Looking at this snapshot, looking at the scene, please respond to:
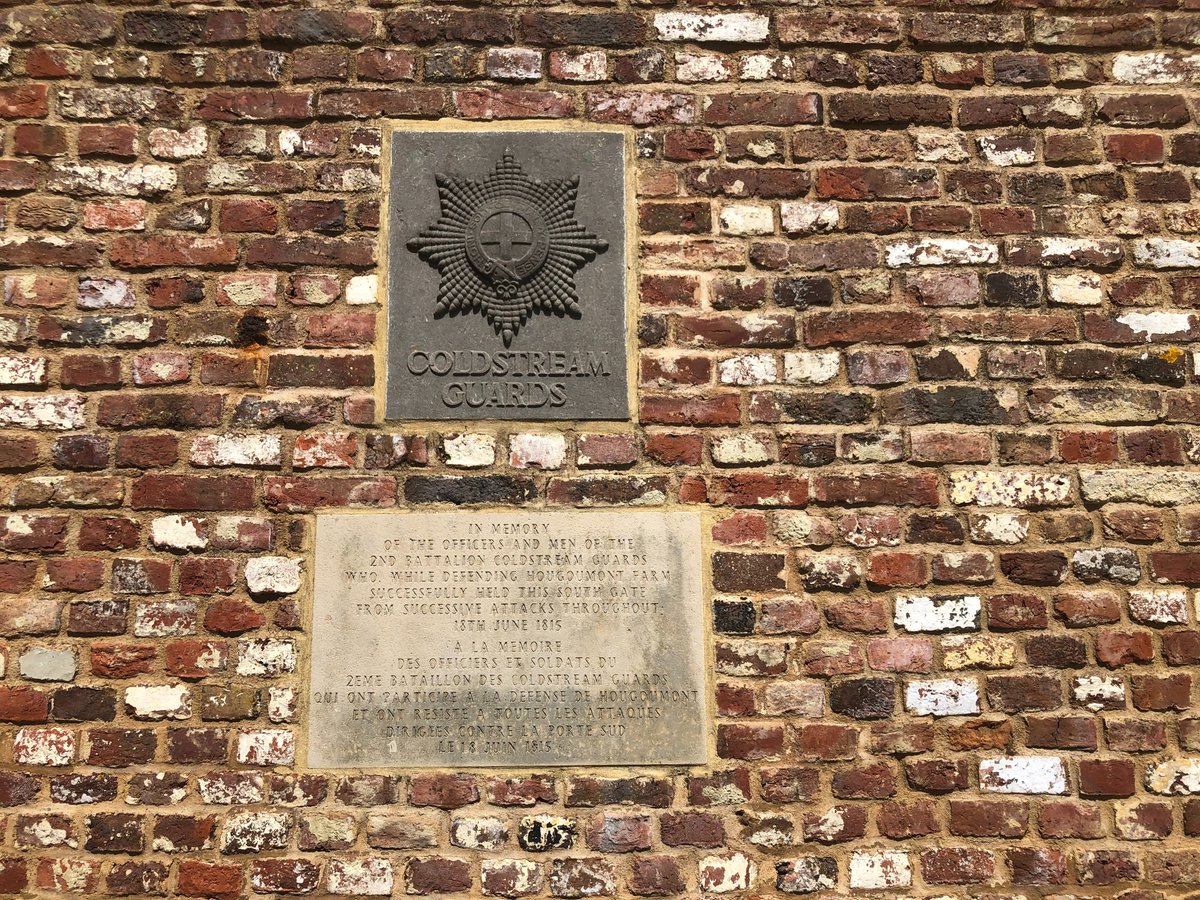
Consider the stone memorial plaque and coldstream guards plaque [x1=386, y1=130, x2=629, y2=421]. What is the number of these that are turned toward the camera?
2

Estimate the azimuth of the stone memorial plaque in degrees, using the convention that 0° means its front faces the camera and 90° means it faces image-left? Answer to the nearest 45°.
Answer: approximately 0°
